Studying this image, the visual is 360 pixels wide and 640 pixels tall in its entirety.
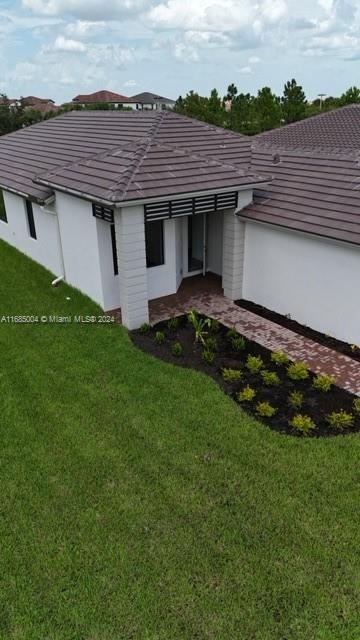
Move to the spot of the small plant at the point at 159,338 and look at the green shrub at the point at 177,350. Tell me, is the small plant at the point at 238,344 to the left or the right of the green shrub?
left

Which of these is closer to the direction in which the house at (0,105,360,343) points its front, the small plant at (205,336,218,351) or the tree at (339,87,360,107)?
the small plant

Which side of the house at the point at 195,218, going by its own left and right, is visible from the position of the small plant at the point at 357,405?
front

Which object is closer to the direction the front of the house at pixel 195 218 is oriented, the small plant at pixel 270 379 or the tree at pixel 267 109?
the small plant

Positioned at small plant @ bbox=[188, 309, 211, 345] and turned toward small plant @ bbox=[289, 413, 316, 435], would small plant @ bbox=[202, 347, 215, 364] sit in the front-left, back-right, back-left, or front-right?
front-right

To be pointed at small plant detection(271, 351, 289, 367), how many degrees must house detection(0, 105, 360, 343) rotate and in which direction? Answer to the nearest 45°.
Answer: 0° — it already faces it

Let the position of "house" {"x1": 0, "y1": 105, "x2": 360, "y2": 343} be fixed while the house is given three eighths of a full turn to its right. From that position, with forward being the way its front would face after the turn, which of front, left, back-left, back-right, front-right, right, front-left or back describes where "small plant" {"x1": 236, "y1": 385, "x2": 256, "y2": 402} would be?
left

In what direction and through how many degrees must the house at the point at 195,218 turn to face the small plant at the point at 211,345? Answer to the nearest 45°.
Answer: approximately 45° to its right

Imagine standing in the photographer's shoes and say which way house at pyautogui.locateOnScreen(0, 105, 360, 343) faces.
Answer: facing the viewer and to the right of the viewer

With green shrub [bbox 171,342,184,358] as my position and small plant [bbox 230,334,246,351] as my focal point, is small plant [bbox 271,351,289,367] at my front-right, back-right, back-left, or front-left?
front-right

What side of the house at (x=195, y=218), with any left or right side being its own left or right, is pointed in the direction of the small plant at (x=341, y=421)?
front

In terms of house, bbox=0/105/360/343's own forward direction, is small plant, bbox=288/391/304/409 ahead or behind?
ahead

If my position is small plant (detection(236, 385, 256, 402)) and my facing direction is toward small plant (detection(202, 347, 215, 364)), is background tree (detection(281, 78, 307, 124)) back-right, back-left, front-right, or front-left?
front-right
